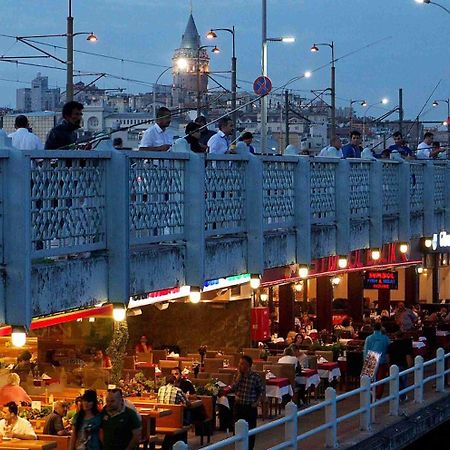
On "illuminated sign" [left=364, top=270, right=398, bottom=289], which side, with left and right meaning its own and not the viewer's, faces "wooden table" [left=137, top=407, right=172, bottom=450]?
front

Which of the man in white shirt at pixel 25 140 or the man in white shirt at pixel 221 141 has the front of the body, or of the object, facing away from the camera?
the man in white shirt at pixel 25 140

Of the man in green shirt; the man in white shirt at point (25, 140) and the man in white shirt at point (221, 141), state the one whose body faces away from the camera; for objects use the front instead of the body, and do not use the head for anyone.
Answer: the man in white shirt at point (25, 140)

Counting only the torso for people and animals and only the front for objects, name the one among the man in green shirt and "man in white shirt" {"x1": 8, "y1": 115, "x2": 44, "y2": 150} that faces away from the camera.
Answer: the man in white shirt

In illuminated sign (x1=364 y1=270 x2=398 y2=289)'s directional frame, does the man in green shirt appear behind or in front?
in front

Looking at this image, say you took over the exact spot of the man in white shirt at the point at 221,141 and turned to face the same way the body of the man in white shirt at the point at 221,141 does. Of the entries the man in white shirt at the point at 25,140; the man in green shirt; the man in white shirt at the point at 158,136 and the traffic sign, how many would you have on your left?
1

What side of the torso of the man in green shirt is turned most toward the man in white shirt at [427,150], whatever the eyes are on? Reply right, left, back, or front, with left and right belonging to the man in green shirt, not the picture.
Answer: back

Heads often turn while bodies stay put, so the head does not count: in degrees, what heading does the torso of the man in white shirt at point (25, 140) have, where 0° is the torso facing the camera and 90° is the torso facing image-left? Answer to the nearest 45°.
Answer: approximately 180°
